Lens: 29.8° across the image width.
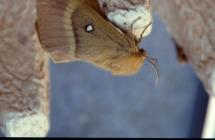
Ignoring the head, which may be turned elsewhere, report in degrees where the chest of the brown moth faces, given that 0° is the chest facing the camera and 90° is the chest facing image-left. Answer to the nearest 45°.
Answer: approximately 270°
